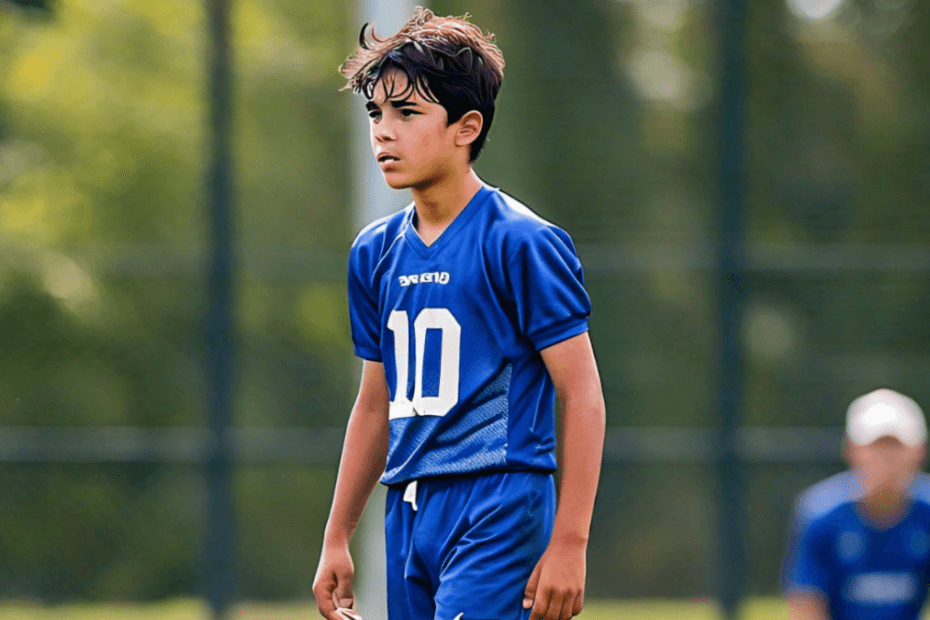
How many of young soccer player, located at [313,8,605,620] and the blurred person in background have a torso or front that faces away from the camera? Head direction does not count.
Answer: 0

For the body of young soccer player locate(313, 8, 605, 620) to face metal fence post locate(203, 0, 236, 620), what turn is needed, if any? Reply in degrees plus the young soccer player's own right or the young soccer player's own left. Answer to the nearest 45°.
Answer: approximately 135° to the young soccer player's own right

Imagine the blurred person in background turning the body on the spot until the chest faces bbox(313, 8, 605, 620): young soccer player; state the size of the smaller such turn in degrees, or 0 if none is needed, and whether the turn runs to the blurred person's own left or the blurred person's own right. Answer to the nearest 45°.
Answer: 0° — they already face them

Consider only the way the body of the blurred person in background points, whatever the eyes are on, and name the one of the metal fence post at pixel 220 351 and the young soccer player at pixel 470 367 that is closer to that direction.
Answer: the young soccer player

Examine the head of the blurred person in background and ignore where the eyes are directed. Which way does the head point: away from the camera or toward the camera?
toward the camera

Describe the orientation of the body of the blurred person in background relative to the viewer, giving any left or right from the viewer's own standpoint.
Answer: facing the viewer

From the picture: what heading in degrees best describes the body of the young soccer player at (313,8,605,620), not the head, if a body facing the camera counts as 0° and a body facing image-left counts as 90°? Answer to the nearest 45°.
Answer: approximately 45°

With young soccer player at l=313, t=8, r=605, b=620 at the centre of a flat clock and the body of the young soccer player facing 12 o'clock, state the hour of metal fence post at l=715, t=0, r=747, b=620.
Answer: The metal fence post is roughly at 5 o'clock from the young soccer player.

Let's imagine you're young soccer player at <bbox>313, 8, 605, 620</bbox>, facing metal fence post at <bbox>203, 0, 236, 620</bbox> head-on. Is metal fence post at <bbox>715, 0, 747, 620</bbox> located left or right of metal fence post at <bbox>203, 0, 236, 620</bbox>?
right

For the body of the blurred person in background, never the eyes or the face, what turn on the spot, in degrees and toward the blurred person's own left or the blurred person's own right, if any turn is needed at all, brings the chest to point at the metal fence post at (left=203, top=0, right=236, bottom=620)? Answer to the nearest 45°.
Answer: approximately 135° to the blurred person's own right

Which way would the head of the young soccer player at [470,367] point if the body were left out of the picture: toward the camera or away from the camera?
toward the camera

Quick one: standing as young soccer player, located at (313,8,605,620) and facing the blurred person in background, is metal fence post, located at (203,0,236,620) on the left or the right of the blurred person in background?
left

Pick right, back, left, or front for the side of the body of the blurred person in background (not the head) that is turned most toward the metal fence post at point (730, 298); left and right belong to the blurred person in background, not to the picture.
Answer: back
